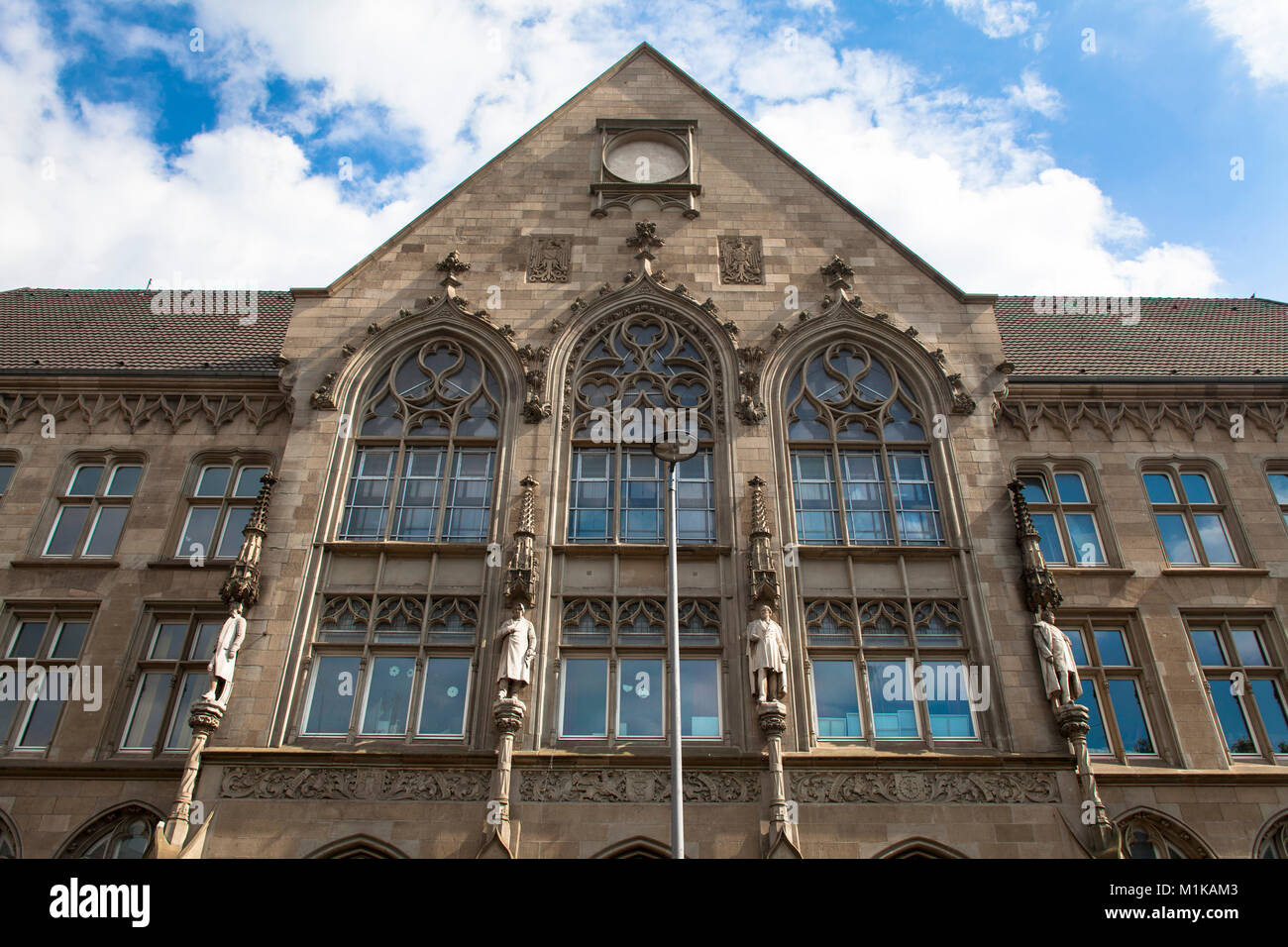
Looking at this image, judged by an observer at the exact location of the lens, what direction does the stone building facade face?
facing the viewer

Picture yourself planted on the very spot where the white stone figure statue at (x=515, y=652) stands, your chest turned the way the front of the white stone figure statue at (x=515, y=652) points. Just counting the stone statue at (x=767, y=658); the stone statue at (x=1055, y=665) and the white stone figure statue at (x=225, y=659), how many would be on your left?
2

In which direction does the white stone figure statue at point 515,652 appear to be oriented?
toward the camera

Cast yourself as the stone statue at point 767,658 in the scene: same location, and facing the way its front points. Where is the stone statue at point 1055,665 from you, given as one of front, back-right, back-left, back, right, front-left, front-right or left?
left

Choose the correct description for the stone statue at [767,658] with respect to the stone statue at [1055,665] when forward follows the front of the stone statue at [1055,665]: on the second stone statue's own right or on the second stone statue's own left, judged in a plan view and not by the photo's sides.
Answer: on the second stone statue's own right

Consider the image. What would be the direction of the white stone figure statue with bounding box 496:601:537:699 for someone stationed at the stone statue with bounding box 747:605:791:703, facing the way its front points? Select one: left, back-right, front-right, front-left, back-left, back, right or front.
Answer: right

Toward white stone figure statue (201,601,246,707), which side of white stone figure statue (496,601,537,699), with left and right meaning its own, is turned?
right

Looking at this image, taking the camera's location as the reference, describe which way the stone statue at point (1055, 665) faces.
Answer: facing the viewer and to the right of the viewer

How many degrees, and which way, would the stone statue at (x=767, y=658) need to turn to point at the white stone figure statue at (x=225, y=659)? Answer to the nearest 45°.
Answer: approximately 90° to its right

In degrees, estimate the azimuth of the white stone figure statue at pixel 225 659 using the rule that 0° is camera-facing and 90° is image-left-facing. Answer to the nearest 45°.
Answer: approximately 45°

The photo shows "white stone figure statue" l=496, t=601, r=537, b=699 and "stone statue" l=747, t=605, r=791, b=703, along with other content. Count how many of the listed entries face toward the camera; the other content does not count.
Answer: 2

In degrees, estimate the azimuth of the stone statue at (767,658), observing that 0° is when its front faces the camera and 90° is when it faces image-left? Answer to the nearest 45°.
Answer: approximately 0°

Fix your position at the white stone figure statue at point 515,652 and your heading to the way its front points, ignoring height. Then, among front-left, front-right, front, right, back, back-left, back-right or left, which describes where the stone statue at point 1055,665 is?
left

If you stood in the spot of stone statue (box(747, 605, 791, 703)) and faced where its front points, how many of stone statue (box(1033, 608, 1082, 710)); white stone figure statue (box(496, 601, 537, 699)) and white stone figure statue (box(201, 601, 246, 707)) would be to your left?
1

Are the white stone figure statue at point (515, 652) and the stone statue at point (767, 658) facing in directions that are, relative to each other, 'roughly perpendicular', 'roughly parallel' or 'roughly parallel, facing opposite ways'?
roughly parallel

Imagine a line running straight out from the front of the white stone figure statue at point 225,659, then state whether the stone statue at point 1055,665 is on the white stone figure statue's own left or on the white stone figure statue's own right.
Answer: on the white stone figure statue's own left
